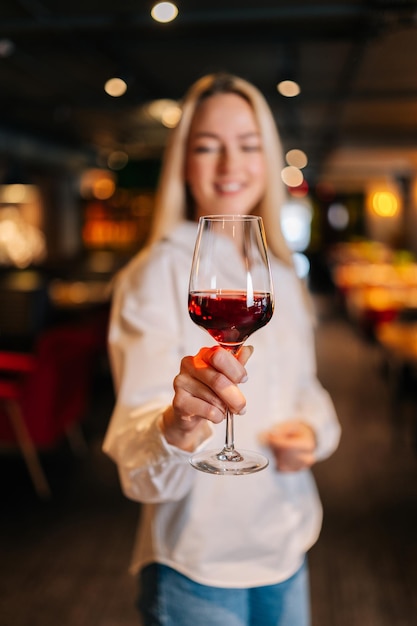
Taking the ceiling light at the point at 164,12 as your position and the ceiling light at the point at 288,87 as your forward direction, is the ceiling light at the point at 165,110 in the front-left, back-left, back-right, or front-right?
front-left

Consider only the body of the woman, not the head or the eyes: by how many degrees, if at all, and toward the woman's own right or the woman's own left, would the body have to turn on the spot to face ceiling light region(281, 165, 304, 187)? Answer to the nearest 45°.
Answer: approximately 180°

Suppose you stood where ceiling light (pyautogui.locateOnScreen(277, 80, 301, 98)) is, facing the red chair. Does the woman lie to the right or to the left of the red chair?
left

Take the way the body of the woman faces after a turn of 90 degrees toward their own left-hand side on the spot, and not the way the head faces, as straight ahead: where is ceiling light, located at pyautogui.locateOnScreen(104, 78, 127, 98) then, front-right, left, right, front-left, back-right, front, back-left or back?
left

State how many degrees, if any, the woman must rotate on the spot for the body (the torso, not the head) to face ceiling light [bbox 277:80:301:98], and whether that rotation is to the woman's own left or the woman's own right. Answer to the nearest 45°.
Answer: approximately 180°

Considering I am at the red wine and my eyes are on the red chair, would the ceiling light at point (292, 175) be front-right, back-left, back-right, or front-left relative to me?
front-right

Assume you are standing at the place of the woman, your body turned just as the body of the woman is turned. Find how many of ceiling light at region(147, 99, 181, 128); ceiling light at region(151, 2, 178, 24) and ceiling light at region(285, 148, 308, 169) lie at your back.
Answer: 3

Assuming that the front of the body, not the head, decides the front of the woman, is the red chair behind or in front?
behind

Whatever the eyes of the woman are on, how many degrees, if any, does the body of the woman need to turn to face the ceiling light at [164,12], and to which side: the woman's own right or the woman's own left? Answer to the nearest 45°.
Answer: approximately 180°

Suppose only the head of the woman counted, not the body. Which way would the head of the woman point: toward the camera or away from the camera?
toward the camera

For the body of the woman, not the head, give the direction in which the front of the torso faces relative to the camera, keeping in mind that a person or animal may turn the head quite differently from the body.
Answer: toward the camera
